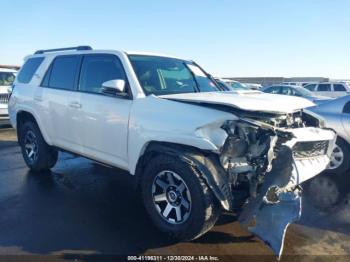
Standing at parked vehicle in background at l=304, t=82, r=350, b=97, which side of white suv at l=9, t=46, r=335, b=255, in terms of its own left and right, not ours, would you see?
left

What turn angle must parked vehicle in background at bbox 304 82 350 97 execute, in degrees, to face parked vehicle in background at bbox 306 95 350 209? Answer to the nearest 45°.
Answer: approximately 45° to its left

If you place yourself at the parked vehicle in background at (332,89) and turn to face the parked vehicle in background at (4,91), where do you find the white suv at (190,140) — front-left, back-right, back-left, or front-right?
front-left

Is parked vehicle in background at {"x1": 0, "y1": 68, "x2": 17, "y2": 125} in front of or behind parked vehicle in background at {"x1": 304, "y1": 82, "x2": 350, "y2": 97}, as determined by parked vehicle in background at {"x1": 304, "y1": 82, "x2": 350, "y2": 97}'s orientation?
in front

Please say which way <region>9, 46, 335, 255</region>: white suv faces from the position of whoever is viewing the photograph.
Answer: facing the viewer and to the right of the viewer

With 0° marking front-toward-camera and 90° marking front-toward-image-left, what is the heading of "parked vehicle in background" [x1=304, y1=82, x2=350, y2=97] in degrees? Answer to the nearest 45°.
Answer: approximately 45°

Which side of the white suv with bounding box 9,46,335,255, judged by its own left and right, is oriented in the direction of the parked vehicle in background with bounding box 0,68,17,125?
back

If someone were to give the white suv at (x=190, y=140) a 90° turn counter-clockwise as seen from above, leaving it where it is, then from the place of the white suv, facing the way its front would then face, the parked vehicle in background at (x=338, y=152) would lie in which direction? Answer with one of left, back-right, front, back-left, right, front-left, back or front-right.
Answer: front

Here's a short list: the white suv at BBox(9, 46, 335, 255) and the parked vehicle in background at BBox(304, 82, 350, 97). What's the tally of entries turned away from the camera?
0
